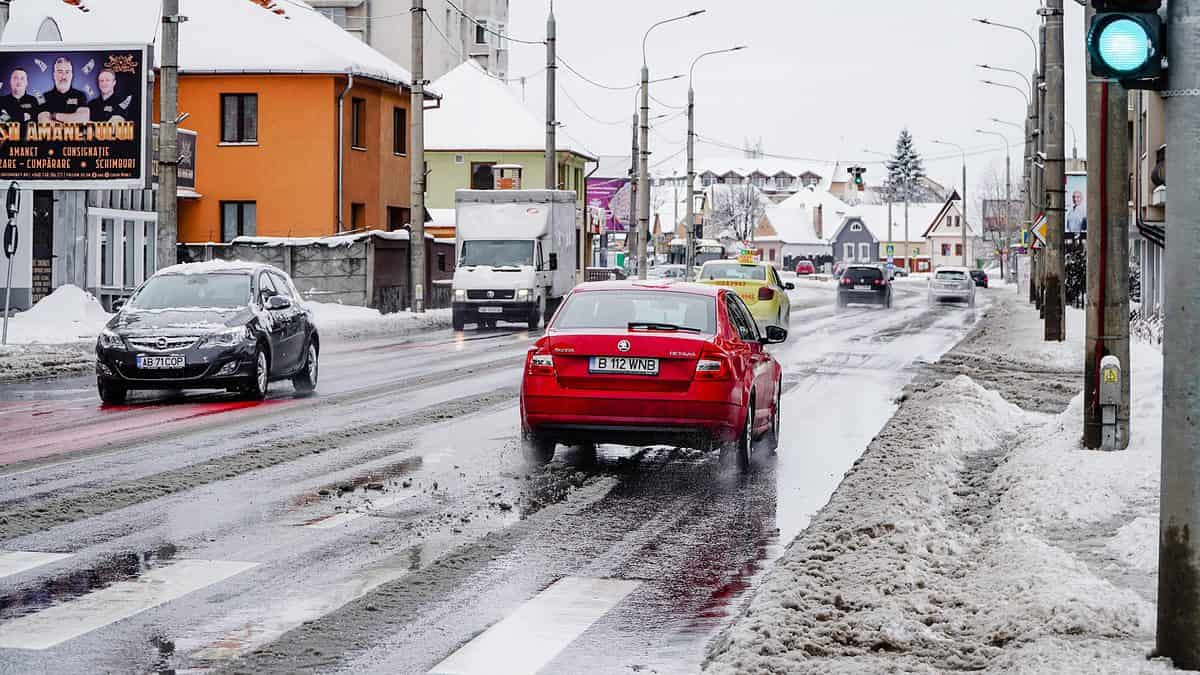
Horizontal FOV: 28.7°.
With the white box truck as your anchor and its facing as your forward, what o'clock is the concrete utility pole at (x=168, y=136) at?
The concrete utility pole is roughly at 1 o'clock from the white box truck.

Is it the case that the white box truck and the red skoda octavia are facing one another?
yes

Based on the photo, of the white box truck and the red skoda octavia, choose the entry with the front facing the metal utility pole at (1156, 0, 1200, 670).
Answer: the white box truck

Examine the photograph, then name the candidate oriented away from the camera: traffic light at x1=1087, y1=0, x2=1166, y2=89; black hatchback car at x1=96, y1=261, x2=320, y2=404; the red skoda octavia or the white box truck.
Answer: the red skoda octavia

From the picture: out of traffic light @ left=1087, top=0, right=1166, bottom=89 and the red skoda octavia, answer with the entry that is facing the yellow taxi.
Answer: the red skoda octavia

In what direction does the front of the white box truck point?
toward the camera

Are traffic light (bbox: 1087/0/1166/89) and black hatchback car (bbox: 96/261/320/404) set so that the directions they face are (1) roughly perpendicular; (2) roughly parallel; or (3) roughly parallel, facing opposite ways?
roughly parallel

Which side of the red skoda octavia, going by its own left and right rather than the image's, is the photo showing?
back

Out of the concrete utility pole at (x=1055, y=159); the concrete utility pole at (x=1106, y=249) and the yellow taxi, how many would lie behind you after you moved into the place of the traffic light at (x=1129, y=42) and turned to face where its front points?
3

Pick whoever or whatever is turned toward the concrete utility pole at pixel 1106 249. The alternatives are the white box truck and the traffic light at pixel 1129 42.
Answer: the white box truck

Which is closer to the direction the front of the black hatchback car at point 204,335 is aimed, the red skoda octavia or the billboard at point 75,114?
the red skoda octavia

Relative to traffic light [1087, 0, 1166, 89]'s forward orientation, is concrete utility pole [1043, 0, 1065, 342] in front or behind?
behind

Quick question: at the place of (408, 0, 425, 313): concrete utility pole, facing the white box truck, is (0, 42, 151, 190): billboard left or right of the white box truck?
right

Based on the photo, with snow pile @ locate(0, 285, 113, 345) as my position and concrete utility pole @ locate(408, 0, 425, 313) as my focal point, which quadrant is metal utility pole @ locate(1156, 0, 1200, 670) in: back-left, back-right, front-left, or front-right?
back-right

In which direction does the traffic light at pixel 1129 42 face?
toward the camera
